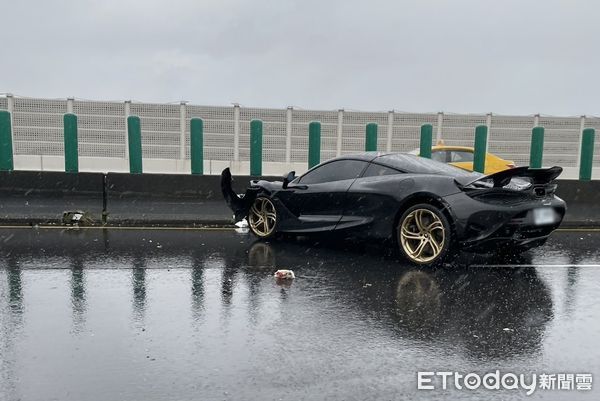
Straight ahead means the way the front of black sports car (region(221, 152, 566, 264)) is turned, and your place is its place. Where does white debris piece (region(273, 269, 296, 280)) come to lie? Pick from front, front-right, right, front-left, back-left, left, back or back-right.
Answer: left

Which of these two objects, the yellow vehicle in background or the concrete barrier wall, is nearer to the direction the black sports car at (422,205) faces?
the concrete barrier wall

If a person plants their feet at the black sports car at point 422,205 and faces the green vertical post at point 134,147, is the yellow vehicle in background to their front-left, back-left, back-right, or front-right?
front-right

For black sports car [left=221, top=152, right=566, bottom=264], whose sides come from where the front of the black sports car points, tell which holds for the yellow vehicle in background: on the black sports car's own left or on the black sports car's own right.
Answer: on the black sports car's own right

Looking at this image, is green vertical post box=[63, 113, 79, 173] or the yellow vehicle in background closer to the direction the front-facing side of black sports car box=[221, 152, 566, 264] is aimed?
the green vertical post

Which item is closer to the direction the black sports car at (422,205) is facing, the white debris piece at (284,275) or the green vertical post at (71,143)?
the green vertical post

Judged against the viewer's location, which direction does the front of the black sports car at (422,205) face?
facing away from the viewer and to the left of the viewer

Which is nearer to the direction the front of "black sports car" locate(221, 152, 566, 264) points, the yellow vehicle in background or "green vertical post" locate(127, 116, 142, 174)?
the green vertical post

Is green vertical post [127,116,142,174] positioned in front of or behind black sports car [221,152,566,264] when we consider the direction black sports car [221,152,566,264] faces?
in front

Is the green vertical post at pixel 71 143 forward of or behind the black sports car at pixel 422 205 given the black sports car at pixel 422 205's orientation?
forward
